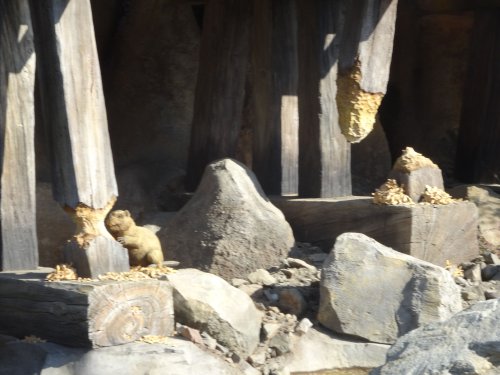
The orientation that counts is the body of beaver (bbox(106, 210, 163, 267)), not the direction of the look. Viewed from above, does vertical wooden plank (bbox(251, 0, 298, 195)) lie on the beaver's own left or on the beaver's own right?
on the beaver's own right

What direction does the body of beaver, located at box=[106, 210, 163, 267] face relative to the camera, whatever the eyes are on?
to the viewer's left

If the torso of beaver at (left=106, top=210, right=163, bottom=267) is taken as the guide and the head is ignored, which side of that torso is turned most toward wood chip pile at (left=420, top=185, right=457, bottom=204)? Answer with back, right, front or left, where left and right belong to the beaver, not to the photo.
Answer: back

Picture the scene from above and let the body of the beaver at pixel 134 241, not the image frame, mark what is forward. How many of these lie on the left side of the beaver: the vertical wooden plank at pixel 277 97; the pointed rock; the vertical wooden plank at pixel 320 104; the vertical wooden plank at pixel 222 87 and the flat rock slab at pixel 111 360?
1

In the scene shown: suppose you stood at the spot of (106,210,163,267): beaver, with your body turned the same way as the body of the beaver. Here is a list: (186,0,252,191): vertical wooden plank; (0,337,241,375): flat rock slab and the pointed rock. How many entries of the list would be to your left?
1
